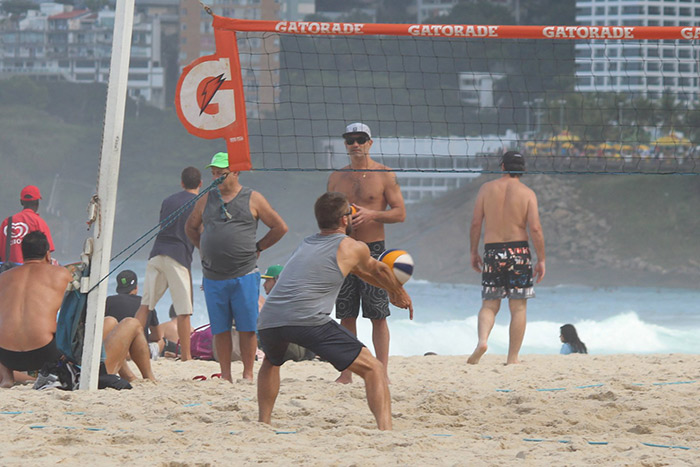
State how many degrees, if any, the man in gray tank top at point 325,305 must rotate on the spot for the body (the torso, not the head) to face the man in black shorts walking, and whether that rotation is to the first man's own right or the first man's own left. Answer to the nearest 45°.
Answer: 0° — they already face them

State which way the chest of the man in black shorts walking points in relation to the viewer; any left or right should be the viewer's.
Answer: facing away from the viewer

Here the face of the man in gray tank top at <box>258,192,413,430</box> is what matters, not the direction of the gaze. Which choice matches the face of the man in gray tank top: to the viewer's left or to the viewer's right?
to the viewer's right

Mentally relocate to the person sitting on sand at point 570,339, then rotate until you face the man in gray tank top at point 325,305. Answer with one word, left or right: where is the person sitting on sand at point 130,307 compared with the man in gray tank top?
right

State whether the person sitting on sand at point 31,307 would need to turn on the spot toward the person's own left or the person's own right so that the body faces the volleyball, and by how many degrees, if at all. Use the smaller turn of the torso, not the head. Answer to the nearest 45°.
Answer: approximately 135° to the person's own right

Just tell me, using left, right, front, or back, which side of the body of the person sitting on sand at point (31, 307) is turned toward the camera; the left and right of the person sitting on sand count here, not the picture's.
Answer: back

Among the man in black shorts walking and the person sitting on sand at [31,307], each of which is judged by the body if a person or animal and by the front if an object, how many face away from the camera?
2

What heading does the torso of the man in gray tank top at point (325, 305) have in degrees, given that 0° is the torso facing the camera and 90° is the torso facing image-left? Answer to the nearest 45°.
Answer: approximately 225°

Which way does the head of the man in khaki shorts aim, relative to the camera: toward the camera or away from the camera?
away from the camera

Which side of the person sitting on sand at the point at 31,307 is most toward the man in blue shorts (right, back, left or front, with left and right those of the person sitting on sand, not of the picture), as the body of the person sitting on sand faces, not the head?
right

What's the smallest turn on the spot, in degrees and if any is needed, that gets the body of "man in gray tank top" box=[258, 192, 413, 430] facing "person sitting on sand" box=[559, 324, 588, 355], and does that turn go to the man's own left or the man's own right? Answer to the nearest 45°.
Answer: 0° — they already face them

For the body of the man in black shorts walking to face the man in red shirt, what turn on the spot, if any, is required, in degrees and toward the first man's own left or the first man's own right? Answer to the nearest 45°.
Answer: approximately 90° to the first man's own left

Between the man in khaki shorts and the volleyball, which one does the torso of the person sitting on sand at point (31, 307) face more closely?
the man in khaki shorts

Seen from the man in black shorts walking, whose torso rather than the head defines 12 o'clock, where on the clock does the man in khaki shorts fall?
The man in khaki shorts is roughly at 9 o'clock from the man in black shorts walking.
